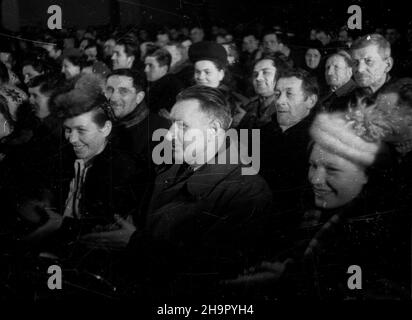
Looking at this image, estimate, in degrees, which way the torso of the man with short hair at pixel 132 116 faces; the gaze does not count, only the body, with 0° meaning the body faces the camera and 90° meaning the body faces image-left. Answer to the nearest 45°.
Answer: approximately 45°

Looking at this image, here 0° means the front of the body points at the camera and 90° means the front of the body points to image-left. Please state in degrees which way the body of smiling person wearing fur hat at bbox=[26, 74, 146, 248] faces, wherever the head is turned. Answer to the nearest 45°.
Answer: approximately 45°

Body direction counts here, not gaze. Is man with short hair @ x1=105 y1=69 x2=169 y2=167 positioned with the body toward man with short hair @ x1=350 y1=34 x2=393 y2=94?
no

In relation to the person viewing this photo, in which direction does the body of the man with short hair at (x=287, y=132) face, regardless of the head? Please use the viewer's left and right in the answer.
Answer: facing the viewer and to the left of the viewer

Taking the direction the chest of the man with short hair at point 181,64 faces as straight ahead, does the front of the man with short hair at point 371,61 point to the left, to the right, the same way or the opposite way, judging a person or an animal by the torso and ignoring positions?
the same way

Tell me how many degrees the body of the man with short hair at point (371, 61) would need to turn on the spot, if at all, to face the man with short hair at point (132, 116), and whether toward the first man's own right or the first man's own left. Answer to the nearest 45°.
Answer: approximately 45° to the first man's own right

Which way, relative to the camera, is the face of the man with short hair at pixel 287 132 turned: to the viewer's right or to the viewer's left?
to the viewer's left

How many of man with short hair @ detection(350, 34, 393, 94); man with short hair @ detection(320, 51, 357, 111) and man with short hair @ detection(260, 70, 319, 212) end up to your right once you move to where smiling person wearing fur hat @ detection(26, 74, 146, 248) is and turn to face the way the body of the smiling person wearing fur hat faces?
0

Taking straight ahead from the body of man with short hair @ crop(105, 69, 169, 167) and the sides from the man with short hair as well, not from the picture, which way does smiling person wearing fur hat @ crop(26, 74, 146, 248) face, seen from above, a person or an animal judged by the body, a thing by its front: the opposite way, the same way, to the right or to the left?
the same way

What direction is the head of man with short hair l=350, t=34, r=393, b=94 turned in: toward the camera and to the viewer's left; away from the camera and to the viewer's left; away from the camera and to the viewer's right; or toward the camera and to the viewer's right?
toward the camera and to the viewer's left

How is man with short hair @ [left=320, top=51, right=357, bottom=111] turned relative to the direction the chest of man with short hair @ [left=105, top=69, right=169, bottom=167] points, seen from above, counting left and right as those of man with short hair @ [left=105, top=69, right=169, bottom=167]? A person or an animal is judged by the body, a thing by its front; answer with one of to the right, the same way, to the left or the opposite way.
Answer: the same way

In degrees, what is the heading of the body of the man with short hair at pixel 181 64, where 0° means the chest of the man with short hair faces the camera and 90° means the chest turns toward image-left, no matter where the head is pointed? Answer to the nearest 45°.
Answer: approximately 45°
